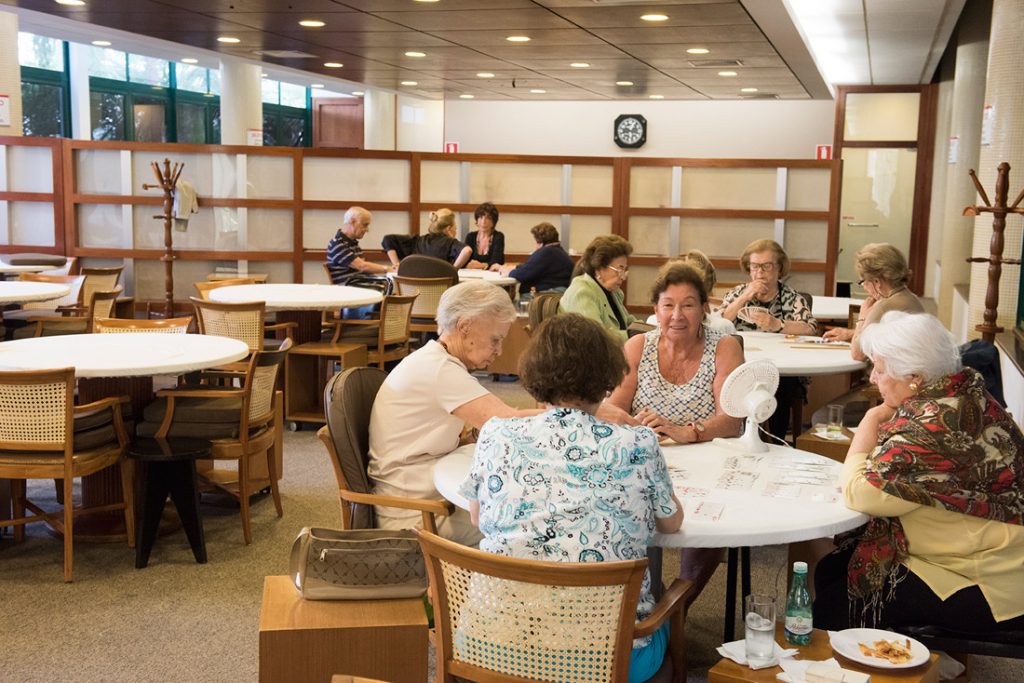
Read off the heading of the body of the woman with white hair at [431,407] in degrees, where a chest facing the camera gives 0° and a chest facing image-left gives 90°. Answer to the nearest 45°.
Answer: approximately 270°

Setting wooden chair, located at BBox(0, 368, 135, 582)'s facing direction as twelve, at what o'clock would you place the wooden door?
The wooden door is roughly at 11 o'clock from the wooden chair.

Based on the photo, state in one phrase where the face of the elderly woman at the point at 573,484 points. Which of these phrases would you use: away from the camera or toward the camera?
away from the camera

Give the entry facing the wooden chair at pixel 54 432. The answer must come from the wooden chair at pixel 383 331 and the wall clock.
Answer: the wall clock

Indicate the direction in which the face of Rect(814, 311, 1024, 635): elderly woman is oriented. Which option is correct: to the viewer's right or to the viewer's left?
to the viewer's left

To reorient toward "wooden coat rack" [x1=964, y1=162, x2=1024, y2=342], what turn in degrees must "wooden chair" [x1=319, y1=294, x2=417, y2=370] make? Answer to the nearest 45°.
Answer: approximately 180°

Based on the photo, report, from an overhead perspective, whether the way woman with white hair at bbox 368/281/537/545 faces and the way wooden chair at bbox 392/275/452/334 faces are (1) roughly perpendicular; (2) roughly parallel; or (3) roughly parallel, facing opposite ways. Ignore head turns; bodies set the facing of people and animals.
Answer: roughly perpendicular

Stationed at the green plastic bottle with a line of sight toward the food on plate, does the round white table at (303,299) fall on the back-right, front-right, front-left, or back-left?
back-left

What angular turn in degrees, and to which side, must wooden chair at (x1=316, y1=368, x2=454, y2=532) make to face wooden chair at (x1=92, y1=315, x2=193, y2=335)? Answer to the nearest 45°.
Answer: approximately 135° to its left

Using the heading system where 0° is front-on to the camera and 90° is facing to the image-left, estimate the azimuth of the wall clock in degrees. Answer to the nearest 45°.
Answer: approximately 0°

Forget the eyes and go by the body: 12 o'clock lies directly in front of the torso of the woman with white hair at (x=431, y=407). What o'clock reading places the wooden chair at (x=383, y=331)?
The wooden chair is roughly at 9 o'clock from the woman with white hair.

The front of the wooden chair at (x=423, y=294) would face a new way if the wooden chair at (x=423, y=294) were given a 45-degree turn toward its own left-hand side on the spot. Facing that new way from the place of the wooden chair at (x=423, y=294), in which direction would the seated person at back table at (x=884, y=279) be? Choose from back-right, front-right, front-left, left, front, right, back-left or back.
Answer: back

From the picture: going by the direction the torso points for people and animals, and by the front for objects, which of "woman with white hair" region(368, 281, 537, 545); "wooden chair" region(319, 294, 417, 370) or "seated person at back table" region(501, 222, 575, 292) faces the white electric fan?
the woman with white hair

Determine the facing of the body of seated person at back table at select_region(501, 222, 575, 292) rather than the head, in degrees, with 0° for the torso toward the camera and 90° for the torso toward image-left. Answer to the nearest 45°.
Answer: approximately 135°

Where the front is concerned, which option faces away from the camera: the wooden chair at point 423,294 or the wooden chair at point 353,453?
the wooden chair at point 423,294

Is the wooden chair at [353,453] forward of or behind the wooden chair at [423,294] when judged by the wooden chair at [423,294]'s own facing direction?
behind
